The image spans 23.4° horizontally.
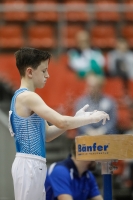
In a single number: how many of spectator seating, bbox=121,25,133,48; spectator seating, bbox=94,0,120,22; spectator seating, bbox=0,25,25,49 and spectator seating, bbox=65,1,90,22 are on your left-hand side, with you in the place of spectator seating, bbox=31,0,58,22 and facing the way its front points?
3

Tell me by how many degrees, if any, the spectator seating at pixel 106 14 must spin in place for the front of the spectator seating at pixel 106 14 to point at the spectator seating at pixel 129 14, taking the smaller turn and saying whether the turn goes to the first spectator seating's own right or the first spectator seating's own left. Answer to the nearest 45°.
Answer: approximately 90° to the first spectator seating's own left

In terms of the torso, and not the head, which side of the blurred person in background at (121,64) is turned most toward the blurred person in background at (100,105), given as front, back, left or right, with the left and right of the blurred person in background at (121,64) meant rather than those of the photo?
front

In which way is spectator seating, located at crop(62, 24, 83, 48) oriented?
toward the camera

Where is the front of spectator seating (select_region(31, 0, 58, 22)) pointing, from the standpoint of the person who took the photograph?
facing the viewer

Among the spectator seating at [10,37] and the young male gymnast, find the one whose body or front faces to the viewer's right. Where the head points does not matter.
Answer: the young male gymnast

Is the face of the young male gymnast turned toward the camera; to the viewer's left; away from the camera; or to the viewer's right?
to the viewer's right

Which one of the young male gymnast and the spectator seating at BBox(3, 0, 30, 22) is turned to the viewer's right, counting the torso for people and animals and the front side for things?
the young male gymnast

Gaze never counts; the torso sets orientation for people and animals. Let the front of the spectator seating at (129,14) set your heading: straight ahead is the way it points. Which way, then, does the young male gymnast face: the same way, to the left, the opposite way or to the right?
to the left

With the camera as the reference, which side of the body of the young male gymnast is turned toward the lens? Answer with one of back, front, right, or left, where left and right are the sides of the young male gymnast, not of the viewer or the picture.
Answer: right

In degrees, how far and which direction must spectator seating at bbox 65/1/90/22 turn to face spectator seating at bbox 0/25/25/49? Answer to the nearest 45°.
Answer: approximately 90° to its right

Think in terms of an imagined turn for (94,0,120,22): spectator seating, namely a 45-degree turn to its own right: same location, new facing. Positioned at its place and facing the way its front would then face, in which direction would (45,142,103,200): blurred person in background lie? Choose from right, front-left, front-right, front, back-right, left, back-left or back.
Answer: front-left

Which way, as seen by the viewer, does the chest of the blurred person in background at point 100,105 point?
toward the camera

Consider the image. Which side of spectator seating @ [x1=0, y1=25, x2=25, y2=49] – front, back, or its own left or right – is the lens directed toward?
front

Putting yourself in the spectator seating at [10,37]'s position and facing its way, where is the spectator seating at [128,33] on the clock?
the spectator seating at [128,33] is roughly at 9 o'clock from the spectator seating at [10,37].

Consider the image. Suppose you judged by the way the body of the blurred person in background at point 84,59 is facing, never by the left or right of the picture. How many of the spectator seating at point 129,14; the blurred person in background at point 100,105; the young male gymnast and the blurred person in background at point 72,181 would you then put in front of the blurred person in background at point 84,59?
3
